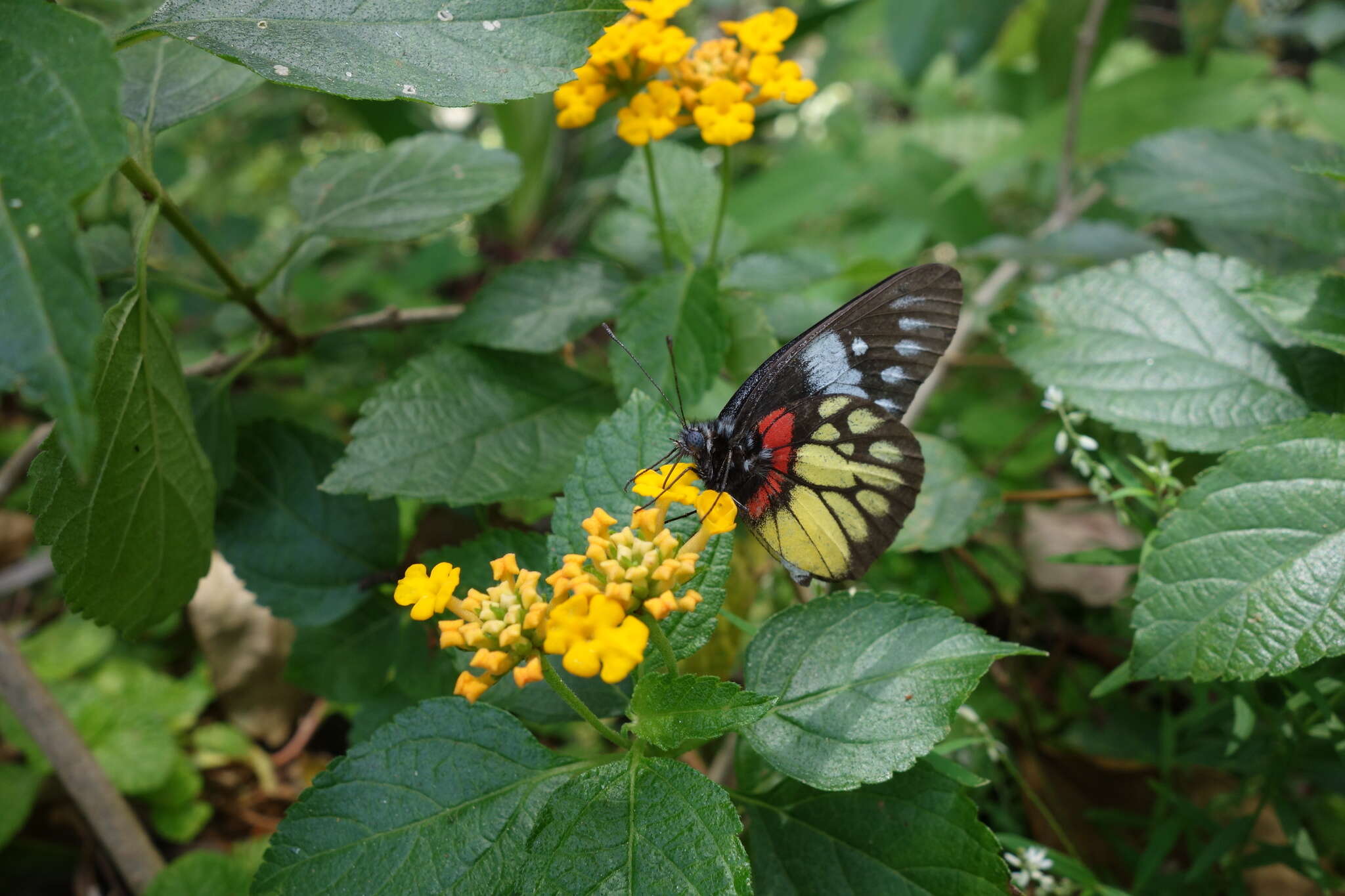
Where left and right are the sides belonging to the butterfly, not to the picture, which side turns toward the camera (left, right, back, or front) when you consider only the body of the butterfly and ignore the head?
left

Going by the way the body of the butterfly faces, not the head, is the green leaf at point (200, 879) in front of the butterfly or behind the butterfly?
in front

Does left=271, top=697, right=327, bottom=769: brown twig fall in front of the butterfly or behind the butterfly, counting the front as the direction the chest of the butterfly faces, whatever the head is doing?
in front

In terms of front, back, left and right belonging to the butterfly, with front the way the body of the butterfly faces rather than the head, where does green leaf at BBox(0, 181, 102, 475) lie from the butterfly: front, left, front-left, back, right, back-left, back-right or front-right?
front-left

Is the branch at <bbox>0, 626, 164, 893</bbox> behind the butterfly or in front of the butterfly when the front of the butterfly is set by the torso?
in front
